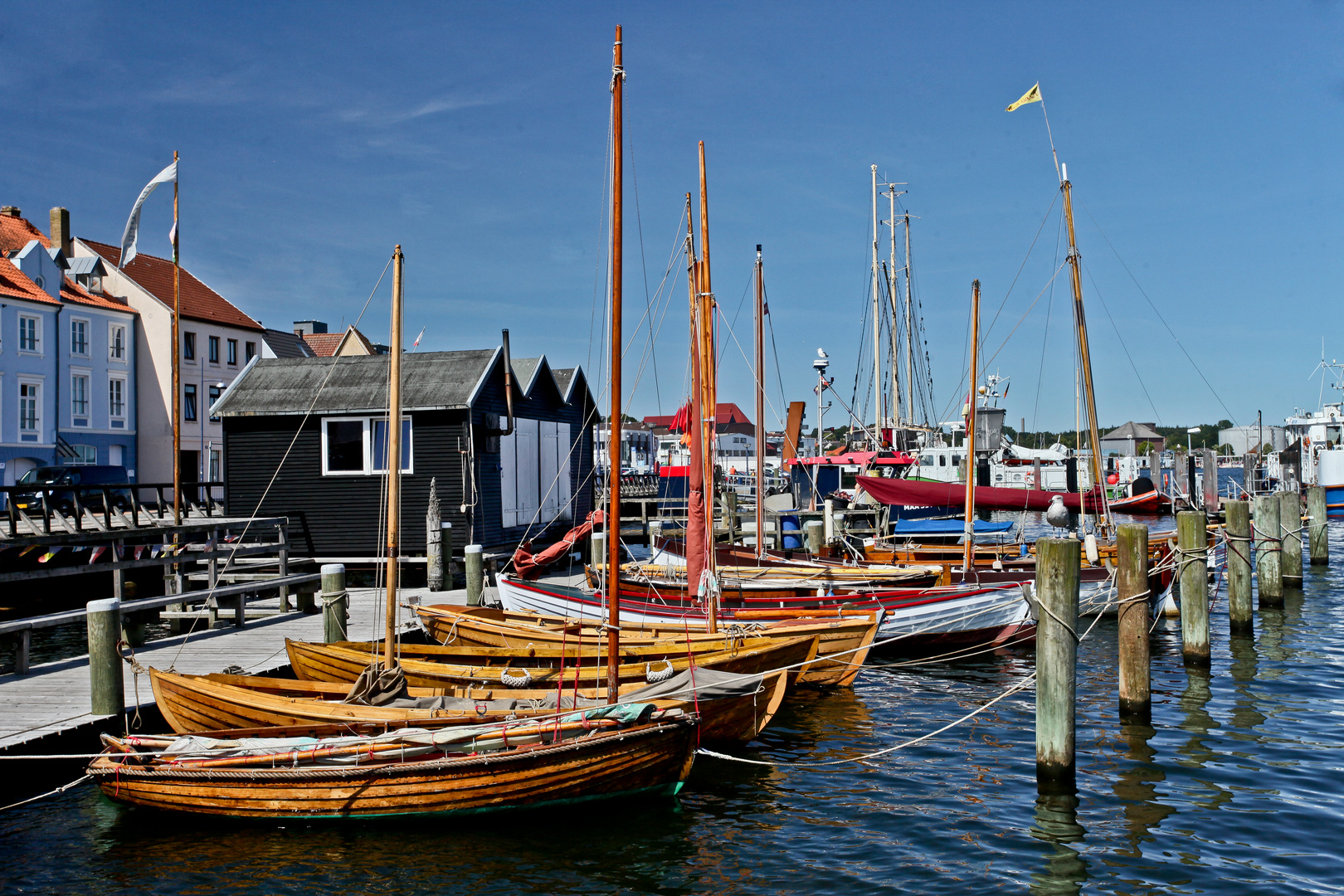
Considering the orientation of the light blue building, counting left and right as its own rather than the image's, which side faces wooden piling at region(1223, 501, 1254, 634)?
front

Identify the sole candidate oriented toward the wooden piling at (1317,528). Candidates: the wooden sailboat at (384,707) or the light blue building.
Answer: the light blue building

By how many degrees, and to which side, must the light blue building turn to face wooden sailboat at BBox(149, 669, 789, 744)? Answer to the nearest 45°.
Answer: approximately 45° to its right

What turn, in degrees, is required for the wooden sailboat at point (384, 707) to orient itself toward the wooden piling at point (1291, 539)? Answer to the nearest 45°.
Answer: approximately 135° to its right

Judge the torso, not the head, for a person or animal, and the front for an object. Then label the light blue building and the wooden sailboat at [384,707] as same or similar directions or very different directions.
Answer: very different directions

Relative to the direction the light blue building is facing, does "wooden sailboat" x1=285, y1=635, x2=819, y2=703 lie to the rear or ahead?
ahead

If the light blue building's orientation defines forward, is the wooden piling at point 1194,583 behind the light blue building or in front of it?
in front

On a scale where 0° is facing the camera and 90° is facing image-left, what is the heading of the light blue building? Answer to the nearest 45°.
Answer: approximately 315°
